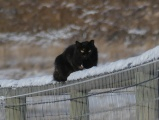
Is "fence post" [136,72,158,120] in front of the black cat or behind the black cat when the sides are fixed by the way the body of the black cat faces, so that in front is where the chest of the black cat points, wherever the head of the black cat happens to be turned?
in front

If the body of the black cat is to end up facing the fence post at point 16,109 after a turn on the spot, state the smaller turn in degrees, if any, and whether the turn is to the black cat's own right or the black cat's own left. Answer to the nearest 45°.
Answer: approximately 90° to the black cat's own right

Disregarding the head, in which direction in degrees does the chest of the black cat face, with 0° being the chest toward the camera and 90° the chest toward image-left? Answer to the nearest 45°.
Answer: approximately 315°
